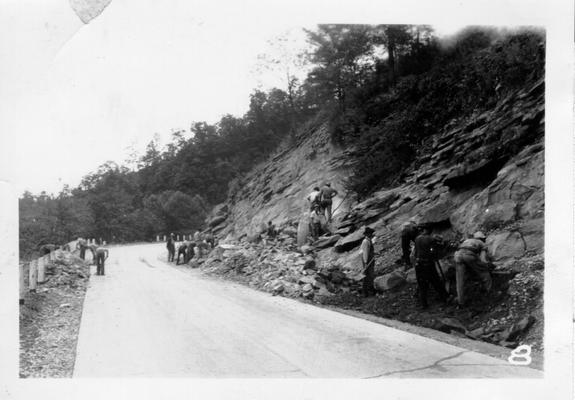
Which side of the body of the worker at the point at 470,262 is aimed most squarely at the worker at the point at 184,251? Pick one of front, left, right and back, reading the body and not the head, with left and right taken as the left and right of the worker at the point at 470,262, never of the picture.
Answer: left

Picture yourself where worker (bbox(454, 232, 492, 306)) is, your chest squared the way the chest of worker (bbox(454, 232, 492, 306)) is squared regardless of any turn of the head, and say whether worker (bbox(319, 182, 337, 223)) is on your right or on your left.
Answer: on your left

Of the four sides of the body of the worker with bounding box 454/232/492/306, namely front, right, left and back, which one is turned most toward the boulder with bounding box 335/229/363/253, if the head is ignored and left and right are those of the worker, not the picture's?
left

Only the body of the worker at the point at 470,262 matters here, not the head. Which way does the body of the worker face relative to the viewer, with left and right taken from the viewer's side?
facing away from the viewer and to the right of the viewer
